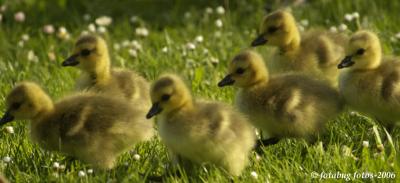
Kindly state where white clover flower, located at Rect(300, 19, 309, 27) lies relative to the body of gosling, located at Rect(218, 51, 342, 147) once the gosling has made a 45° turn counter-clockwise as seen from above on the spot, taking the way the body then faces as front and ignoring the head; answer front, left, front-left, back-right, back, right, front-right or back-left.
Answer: back-right

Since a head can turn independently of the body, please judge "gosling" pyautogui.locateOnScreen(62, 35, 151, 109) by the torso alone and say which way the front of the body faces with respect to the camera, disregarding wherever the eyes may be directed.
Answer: to the viewer's left

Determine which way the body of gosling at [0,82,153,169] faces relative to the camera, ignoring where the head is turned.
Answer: to the viewer's left

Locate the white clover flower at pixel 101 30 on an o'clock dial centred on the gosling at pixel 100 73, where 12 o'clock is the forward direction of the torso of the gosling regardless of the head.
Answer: The white clover flower is roughly at 3 o'clock from the gosling.

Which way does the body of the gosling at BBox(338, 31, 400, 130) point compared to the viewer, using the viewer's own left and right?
facing to the left of the viewer

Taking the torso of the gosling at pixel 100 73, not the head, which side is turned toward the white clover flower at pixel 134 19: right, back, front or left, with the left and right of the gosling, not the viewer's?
right

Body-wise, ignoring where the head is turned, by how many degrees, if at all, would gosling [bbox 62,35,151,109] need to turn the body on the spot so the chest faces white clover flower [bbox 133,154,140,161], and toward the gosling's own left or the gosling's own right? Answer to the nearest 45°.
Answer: approximately 90° to the gosling's own left

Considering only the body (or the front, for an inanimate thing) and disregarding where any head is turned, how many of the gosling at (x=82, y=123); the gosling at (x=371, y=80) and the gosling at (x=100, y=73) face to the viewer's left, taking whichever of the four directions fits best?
3

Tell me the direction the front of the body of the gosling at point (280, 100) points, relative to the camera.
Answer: to the viewer's left

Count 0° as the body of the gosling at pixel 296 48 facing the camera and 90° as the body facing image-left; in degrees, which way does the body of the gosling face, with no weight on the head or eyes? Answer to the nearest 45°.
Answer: approximately 90°
